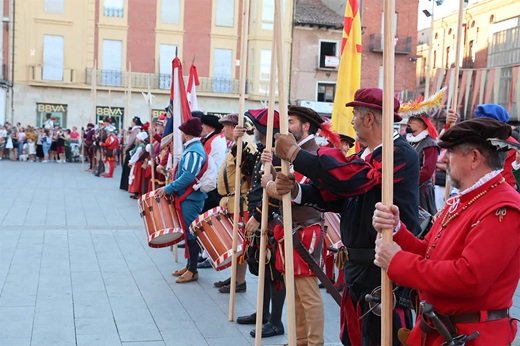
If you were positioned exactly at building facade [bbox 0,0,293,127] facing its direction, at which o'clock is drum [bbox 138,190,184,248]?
The drum is roughly at 12 o'clock from the building facade.

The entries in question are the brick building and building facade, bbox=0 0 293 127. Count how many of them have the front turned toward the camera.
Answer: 2

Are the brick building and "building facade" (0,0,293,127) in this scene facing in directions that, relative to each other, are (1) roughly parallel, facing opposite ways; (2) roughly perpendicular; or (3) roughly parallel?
roughly parallel

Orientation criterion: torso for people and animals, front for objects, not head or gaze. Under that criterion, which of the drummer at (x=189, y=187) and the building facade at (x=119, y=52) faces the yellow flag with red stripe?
the building facade

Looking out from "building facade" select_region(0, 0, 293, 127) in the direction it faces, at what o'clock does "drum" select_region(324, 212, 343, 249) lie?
The drum is roughly at 12 o'clock from the building facade.

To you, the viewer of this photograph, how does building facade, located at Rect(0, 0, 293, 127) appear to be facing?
facing the viewer

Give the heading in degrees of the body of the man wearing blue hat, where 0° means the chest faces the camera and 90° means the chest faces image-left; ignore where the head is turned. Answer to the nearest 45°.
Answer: approximately 90°

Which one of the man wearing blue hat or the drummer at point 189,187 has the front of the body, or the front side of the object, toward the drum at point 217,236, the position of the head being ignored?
the man wearing blue hat

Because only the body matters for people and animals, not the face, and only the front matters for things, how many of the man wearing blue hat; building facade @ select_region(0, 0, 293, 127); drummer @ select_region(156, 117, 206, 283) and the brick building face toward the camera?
2

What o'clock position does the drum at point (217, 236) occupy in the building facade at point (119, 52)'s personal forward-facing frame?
The drum is roughly at 12 o'clock from the building facade.

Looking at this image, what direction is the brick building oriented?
toward the camera

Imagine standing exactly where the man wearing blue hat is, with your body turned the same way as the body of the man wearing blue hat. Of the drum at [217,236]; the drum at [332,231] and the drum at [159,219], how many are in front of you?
3

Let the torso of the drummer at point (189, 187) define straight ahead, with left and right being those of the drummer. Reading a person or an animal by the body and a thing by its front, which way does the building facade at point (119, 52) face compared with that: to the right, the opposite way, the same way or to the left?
to the left

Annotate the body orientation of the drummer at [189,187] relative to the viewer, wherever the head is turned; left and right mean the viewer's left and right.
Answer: facing to the left of the viewer

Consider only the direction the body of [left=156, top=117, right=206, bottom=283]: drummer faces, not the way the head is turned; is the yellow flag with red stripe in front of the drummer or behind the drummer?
behind
